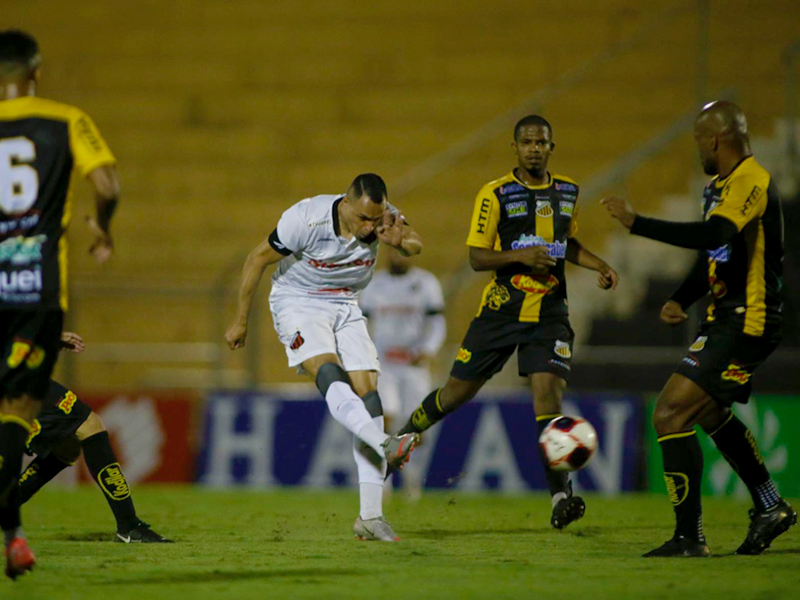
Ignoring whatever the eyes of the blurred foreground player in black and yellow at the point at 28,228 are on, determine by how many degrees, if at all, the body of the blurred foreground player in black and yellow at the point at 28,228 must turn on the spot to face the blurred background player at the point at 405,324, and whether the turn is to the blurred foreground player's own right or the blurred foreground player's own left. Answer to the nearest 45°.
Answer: approximately 45° to the blurred foreground player's own right

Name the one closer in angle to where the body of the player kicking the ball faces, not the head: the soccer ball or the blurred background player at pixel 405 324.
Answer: the soccer ball

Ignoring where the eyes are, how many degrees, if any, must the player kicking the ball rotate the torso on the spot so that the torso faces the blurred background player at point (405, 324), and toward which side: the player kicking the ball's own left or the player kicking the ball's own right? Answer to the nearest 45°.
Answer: approximately 135° to the player kicking the ball's own left

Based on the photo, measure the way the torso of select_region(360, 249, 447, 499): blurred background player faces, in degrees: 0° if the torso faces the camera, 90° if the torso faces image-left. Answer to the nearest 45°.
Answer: approximately 0°

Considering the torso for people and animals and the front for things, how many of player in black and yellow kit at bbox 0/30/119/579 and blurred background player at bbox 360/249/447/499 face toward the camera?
1

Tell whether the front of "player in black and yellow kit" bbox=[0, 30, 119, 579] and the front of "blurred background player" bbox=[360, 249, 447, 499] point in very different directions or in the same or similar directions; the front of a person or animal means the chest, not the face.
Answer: very different directions

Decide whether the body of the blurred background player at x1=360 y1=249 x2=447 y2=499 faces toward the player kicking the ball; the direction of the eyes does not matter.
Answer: yes

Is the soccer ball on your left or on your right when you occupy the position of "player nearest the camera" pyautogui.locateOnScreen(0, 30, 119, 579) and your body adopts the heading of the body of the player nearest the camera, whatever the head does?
on your right

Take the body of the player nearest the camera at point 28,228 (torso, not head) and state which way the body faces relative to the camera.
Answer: away from the camera
